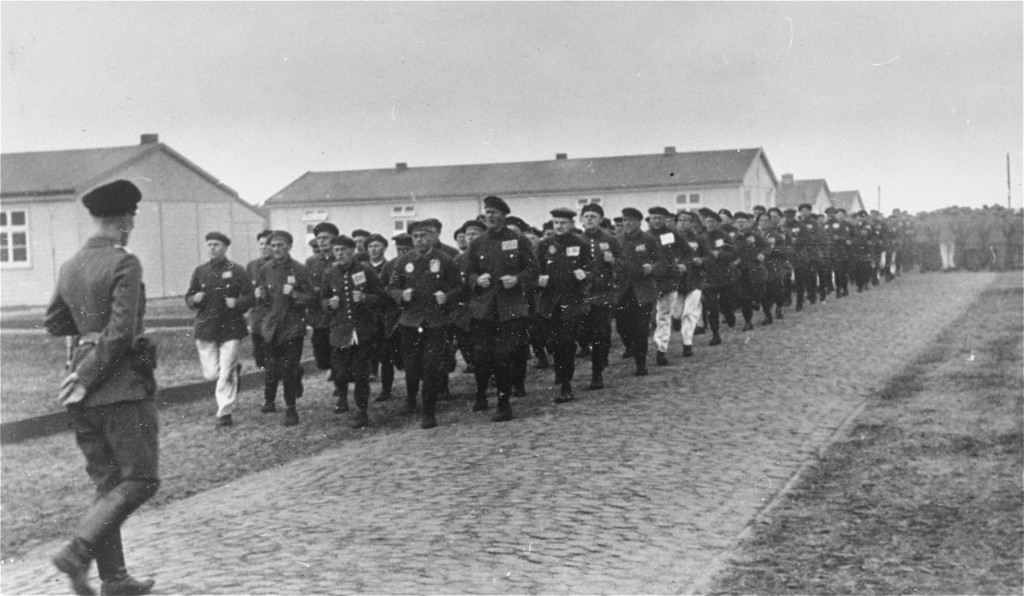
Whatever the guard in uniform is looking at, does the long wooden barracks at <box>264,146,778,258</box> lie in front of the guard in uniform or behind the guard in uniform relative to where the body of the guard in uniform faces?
in front

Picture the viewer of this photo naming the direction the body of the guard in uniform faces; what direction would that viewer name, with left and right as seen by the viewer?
facing away from the viewer and to the right of the viewer
